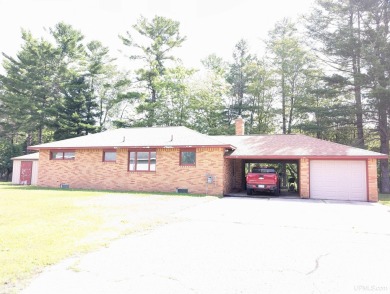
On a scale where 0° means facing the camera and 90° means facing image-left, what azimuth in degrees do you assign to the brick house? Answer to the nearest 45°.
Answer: approximately 0°

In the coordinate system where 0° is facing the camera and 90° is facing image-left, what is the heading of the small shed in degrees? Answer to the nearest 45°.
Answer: approximately 0°

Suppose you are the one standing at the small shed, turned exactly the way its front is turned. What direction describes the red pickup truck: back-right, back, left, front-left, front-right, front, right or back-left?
front-left
